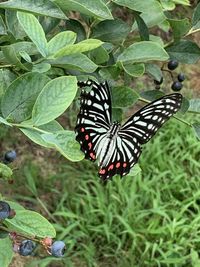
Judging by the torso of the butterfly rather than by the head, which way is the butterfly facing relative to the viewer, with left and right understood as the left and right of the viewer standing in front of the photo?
facing away from the viewer
